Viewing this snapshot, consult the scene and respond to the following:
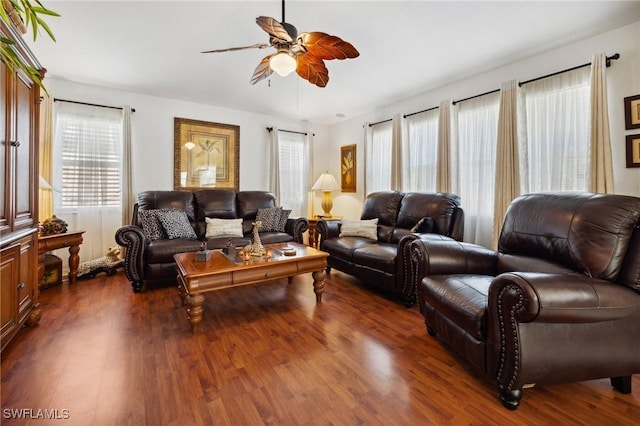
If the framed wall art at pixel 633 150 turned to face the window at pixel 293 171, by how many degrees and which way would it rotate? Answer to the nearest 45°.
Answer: approximately 90° to its right

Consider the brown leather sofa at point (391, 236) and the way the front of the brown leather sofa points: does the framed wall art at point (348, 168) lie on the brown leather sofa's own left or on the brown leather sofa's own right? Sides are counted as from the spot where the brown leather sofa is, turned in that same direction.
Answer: on the brown leather sofa's own right

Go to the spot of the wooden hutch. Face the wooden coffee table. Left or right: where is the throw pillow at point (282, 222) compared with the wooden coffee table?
left

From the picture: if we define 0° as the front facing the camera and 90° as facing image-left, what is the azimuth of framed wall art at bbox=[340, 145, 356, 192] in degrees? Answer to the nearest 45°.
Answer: approximately 45°

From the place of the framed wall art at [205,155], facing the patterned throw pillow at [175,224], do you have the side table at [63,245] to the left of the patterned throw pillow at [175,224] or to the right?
right

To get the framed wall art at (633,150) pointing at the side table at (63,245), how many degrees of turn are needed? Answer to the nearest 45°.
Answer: approximately 45° to its right

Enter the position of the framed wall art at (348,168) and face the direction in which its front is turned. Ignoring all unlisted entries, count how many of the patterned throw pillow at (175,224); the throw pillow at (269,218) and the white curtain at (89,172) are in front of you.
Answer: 3

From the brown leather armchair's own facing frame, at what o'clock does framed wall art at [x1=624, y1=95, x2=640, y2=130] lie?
The framed wall art is roughly at 5 o'clock from the brown leather armchair.
